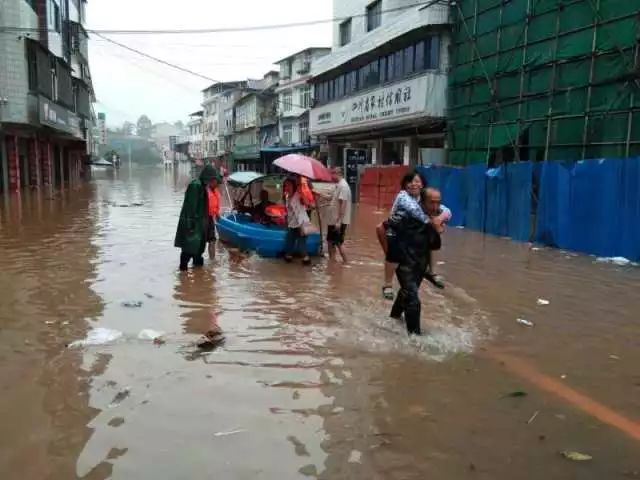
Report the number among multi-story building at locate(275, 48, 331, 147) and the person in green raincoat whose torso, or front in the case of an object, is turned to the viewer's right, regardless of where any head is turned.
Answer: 1

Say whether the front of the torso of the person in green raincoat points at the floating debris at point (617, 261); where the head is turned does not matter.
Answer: yes

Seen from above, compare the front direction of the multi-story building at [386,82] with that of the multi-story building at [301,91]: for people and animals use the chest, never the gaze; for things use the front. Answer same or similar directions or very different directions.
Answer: same or similar directions

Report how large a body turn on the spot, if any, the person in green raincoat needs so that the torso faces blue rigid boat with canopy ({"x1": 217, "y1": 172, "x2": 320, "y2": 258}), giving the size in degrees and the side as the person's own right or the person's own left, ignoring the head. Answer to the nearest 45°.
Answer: approximately 45° to the person's own left

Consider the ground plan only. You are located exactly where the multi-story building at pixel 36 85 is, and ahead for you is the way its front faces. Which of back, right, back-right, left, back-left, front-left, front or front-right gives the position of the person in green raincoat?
front-right

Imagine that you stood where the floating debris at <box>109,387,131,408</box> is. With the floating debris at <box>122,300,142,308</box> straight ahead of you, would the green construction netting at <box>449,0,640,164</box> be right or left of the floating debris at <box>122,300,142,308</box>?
right

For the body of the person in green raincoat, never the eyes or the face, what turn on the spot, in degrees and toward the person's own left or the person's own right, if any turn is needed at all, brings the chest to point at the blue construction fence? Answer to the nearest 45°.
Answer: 0° — they already face it

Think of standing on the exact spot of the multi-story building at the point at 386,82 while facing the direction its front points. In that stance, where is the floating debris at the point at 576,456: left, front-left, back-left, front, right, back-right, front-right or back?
front-left

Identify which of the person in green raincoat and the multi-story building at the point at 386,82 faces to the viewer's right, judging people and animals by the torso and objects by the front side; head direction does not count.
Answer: the person in green raincoat

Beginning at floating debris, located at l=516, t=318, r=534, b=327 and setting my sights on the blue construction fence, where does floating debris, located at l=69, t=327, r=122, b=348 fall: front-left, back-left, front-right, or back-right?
back-left

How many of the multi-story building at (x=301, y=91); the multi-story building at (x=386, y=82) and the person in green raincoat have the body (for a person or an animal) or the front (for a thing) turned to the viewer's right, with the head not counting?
1

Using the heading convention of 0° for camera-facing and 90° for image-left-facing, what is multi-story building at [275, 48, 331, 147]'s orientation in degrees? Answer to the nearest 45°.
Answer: approximately 45°

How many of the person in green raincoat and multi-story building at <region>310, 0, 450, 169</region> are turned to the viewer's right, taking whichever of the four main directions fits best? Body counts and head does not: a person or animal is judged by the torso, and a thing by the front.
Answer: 1

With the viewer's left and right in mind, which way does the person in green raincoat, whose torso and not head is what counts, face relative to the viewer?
facing to the right of the viewer

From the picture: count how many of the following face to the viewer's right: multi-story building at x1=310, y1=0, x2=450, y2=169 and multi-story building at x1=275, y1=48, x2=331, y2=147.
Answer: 0

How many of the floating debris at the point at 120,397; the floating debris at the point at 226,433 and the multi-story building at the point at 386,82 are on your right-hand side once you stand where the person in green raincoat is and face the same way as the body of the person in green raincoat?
2

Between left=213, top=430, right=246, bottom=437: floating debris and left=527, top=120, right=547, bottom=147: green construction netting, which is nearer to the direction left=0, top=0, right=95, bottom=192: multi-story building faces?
the green construction netting

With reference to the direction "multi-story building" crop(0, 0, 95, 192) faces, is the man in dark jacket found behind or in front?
in front
